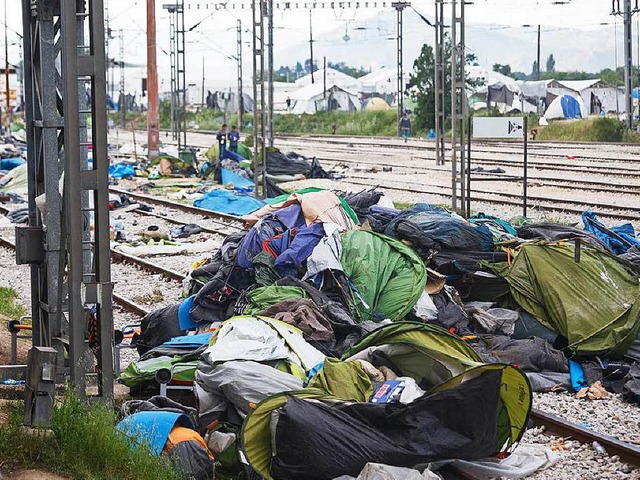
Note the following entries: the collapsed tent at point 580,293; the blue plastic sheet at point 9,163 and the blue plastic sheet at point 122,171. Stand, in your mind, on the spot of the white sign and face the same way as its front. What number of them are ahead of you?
1

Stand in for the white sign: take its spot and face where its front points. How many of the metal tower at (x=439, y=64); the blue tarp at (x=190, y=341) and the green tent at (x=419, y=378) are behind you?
1

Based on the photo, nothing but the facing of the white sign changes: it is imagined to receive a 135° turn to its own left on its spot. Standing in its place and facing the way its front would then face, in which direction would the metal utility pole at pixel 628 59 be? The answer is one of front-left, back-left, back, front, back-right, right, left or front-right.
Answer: front-left

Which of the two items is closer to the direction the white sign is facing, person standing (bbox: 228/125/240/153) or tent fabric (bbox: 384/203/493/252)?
the tent fabric

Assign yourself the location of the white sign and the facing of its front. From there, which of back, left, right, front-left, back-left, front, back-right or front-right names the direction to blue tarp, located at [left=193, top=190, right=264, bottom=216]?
back-right

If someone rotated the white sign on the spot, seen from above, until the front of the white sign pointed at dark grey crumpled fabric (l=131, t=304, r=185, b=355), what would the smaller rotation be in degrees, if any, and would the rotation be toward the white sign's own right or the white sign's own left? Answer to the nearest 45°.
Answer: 0° — it already faces it

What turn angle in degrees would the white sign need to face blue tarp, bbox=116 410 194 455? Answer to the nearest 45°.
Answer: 0° — it already faces it

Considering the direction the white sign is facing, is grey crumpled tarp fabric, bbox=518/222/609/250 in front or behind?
in front

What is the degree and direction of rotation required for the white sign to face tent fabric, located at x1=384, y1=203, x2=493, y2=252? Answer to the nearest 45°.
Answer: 0° — it already faces it

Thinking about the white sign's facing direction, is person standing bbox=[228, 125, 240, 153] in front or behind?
behind

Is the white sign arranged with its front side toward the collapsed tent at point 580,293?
yes

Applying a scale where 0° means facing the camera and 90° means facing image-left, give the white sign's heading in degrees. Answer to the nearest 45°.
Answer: approximately 0°

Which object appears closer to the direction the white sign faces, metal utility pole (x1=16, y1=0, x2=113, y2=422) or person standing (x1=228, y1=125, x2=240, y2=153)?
the metal utility pole

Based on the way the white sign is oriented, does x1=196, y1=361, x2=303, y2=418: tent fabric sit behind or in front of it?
in front
